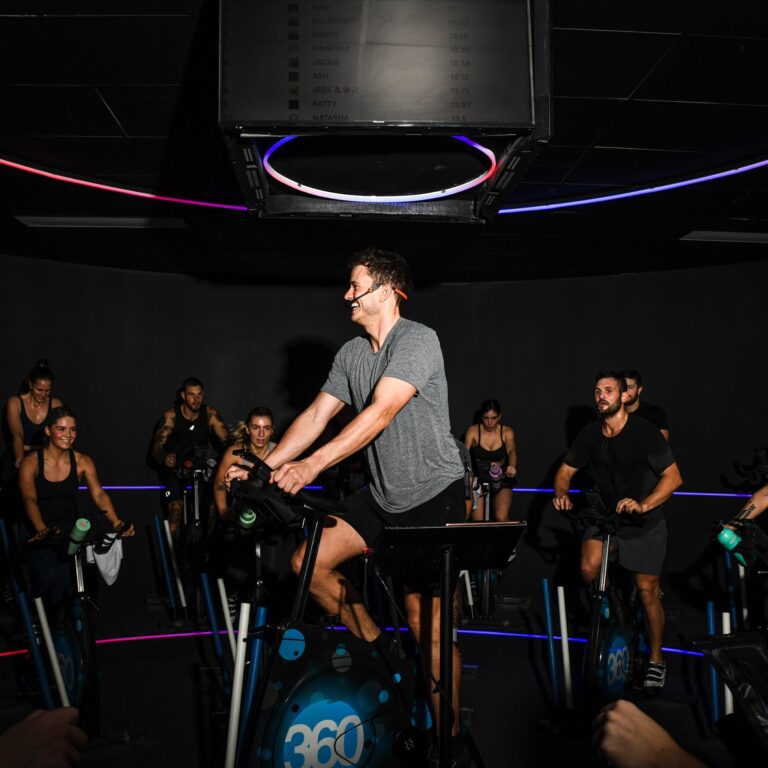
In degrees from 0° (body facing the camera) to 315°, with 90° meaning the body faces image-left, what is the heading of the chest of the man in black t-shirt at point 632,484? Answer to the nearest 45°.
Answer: approximately 45°

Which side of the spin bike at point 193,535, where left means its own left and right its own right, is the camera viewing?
front

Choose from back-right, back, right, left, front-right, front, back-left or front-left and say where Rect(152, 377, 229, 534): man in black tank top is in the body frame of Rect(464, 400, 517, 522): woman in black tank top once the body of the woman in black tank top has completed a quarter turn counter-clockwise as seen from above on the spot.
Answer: back

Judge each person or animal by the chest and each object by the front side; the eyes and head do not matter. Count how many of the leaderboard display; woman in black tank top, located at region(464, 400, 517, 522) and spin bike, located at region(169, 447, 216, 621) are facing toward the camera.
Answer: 3

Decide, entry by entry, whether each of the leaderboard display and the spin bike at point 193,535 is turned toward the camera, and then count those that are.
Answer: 2

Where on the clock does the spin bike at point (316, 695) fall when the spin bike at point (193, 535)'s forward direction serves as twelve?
the spin bike at point (316, 695) is roughly at 12 o'clock from the spin bike at point (193, 535).

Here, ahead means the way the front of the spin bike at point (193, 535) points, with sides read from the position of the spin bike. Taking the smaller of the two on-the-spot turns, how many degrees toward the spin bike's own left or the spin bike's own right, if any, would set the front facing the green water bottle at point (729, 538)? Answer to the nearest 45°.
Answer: approximately 45° to the spin bike's own left

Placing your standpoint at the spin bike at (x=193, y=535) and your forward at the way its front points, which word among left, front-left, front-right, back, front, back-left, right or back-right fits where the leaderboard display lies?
front

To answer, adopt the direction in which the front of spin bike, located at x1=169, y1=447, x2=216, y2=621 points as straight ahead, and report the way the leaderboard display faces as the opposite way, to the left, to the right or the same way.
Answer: the same way

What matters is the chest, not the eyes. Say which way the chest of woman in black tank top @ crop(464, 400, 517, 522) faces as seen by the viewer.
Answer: toward the camera

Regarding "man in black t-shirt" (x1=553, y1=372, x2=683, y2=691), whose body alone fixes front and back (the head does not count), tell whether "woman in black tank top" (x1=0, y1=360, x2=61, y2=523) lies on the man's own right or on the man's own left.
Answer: on the man's own right

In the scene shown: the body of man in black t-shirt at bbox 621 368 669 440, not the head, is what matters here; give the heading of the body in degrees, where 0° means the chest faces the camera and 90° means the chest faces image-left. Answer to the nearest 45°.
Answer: approximately 45°

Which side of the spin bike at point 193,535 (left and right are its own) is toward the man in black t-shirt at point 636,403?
left

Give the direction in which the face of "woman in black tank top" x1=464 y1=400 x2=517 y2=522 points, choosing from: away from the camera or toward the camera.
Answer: toward the camera

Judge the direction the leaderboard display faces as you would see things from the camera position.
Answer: facing the viewer

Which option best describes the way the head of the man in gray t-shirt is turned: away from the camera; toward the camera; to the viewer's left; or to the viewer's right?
to the viewer's left

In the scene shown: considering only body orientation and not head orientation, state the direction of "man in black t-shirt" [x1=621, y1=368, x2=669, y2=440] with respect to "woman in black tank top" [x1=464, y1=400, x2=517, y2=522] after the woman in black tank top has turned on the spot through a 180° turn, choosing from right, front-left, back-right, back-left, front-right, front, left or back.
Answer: back-right

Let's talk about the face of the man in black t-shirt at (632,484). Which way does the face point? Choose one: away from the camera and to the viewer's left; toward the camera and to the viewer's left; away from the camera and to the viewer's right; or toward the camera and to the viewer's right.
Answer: toward the camera and to the viewer's left
